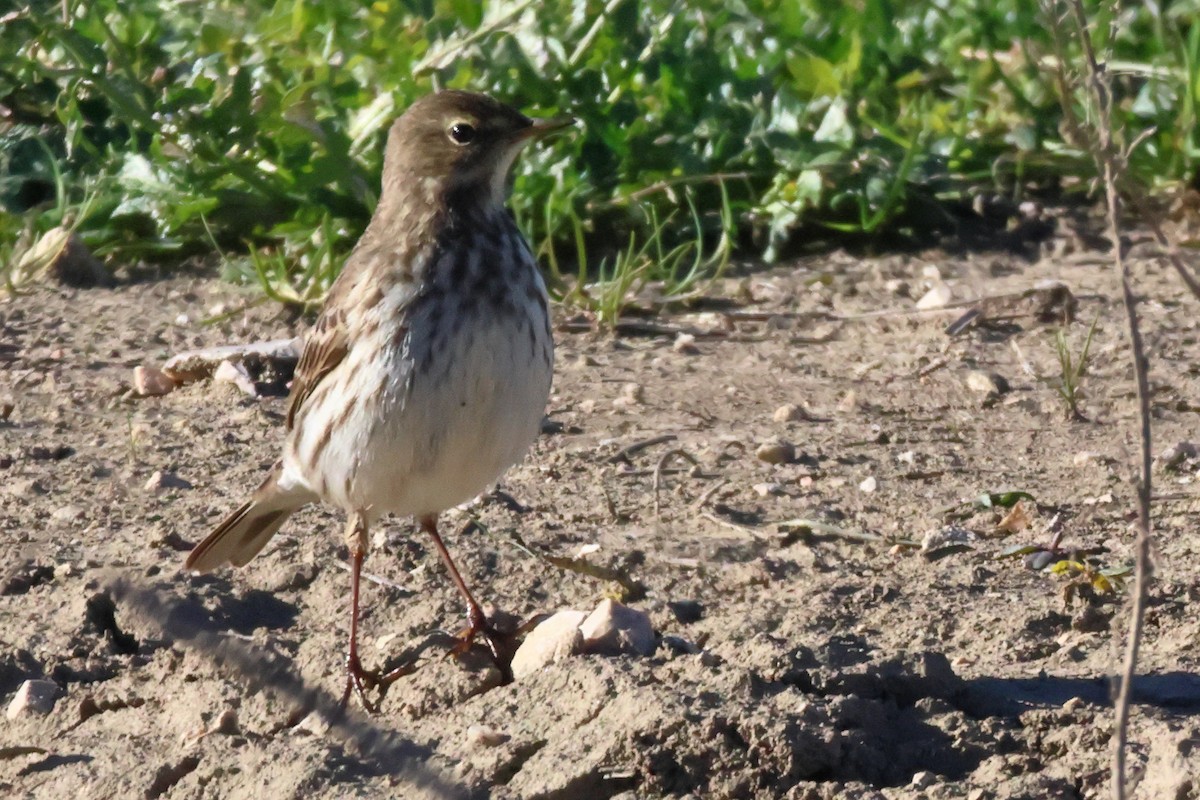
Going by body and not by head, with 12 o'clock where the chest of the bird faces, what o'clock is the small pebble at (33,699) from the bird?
The small pebble is roughly at 4 o'clock from the bird.

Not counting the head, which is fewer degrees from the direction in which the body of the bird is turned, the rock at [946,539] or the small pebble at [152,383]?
the rock

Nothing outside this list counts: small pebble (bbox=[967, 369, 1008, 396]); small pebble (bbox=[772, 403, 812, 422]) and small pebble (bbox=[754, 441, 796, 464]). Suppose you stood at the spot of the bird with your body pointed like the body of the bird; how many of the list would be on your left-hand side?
3

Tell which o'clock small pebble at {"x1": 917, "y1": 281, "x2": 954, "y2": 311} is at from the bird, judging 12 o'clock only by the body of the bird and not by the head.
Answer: The small pebble is roughly at 9 o'clock from the bird.

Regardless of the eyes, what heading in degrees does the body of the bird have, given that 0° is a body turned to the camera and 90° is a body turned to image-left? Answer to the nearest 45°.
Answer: approximately 315°

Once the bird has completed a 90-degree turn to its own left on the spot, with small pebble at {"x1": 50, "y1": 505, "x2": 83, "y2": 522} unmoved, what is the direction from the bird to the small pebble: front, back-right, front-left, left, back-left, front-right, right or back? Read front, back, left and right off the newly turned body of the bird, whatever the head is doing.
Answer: left

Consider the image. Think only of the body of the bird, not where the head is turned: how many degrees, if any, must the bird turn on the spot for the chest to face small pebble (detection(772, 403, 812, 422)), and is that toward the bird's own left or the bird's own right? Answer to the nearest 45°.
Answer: approximately 90° to the bird's own left

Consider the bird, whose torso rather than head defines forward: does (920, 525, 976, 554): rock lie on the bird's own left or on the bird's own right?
on the bird's own left

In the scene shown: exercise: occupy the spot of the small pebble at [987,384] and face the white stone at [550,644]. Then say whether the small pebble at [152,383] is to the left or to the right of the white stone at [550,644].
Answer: right
